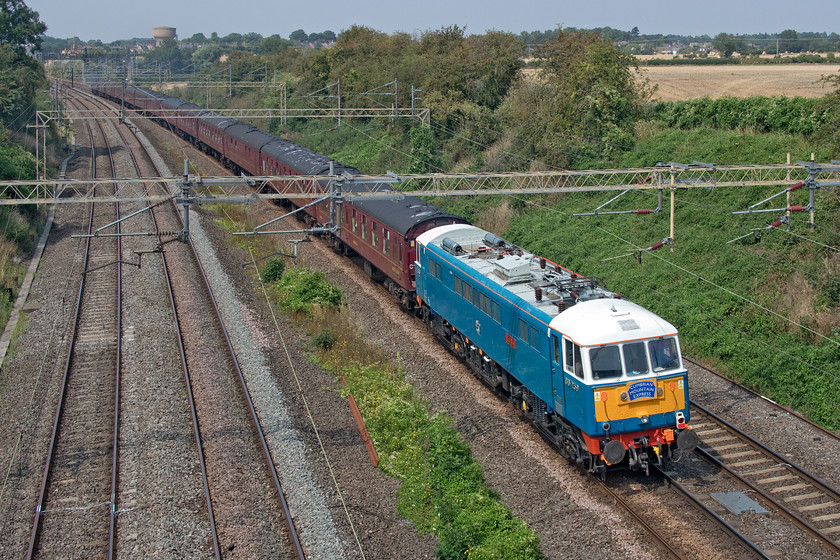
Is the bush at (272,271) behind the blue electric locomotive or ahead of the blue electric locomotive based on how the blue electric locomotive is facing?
behind

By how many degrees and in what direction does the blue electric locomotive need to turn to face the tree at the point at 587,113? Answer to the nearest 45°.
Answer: approximately 135° to its left

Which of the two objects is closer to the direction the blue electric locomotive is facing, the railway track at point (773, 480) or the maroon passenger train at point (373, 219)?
the railway track

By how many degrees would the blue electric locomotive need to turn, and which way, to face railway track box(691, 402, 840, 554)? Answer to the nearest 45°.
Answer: approximately 45° to its left

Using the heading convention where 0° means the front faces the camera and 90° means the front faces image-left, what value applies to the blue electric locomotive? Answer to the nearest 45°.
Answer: approximately 315°
